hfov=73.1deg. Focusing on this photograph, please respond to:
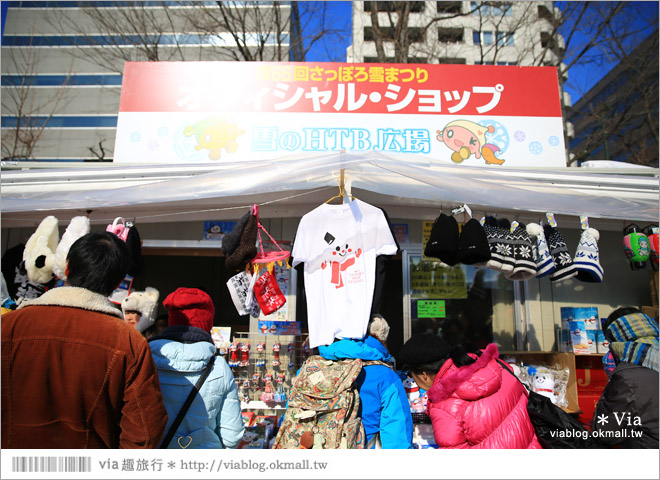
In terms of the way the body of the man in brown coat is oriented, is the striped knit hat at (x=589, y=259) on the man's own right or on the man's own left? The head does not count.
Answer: on the man's own right

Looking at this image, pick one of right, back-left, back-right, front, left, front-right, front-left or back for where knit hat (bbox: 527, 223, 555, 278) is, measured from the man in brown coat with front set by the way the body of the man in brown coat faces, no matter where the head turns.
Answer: right

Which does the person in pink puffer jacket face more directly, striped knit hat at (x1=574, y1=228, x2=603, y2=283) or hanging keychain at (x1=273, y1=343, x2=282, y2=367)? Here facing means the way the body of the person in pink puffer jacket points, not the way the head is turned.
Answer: the hanging keychain

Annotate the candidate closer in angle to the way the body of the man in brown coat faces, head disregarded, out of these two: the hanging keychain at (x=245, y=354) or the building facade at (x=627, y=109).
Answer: the hanging keychain

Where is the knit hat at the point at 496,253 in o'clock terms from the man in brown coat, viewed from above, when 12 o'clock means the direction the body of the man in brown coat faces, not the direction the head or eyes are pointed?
The knit hat is roughly at 3 o'clock from the man in brown coat.

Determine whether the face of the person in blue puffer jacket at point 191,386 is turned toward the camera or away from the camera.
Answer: away from the camera

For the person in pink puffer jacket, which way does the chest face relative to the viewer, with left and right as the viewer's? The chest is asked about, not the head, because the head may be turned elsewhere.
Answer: facing away from the viewer and to the left of the viewer

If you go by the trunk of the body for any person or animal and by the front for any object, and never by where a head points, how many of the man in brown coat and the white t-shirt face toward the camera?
1

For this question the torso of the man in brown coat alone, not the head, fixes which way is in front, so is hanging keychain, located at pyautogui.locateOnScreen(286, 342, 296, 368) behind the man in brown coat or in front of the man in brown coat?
in front

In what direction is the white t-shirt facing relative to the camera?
toward the camera

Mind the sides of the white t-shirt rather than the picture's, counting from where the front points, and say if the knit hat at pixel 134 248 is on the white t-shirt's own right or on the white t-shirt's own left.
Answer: on the white t-shirt's own right

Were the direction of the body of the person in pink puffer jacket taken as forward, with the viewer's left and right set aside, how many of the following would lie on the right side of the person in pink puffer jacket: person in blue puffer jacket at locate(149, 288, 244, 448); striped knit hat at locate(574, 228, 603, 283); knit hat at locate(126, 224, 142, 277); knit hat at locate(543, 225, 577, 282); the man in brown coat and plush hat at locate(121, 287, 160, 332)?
2

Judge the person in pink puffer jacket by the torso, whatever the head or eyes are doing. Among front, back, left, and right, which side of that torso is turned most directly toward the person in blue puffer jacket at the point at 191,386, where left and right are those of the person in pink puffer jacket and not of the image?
left

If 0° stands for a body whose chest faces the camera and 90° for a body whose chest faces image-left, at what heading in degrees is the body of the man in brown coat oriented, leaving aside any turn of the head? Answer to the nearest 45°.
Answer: approximately 180°
